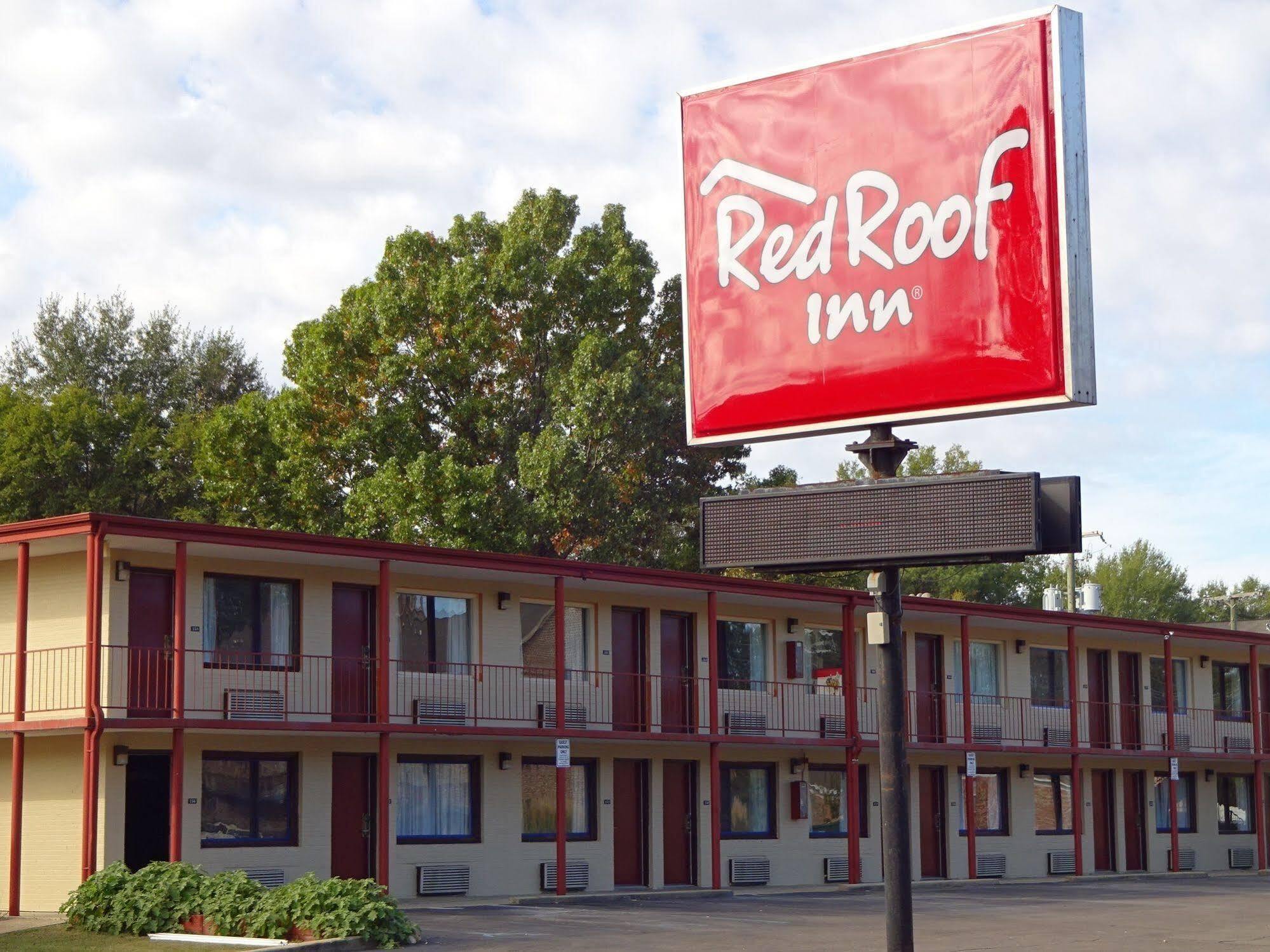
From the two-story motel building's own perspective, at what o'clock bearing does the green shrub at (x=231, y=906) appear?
The green shrub is roughly at 2 o'clock from the two-story motel building.

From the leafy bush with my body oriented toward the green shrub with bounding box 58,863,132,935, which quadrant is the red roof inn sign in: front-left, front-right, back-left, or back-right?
back-left

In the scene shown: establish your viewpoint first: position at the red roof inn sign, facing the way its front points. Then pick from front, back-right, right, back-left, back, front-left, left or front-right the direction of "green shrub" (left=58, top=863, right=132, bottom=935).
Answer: right

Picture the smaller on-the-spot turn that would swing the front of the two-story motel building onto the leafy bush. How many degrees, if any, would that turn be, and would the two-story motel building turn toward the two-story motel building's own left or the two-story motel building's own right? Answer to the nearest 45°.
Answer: approximately 45° to the two-story motel building's own right

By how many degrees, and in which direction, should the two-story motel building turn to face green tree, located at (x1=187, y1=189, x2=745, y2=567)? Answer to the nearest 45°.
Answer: approximately 135° to its left

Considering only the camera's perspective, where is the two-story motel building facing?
facing the viewer and to the right of the viewer

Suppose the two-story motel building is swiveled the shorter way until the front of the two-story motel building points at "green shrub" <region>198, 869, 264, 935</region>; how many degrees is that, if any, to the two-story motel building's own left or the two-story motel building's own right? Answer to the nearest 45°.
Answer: approximately 45° to the two-story motel building's own right

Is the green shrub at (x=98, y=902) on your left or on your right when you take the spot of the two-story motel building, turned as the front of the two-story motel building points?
on your right

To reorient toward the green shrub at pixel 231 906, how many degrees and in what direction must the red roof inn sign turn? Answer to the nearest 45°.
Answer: approximately 90° to its right

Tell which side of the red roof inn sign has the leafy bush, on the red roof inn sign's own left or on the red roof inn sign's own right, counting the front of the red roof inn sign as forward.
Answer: on the red roof inn sign's own right

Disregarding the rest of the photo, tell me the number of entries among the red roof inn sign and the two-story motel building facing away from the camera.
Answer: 0
